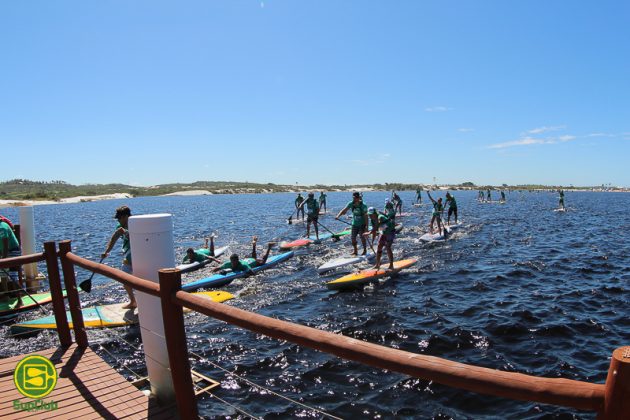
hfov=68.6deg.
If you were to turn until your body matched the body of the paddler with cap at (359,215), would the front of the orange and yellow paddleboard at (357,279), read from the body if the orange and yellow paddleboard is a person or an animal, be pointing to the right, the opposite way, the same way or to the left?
the same way

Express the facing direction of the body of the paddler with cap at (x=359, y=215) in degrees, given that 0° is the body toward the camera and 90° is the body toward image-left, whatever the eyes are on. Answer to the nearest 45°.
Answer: approximately 45°

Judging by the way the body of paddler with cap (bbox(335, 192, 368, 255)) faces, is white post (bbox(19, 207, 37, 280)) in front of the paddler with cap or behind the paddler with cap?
in front

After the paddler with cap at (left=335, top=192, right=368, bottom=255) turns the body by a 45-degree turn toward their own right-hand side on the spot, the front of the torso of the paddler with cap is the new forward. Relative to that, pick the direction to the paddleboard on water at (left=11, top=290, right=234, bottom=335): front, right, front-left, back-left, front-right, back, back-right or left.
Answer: front-left

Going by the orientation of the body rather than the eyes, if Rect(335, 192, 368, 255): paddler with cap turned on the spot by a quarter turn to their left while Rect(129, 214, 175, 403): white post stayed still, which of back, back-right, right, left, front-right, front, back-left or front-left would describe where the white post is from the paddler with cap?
front-right

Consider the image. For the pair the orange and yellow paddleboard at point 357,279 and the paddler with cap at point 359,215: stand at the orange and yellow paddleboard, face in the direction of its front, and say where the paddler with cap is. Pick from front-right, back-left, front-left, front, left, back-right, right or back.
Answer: back-right

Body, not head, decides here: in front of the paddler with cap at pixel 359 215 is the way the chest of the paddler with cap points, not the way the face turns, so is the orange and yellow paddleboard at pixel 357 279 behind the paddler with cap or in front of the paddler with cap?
in front

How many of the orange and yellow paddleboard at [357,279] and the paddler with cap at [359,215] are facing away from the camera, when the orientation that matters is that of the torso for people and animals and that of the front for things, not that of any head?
0

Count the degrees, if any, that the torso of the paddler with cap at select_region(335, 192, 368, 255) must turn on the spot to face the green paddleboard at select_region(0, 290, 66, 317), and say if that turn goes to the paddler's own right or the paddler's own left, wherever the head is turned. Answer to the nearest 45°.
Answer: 0° — they already face it

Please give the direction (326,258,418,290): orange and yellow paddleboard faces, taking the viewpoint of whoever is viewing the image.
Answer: facing the viewer and to the left of the viewer

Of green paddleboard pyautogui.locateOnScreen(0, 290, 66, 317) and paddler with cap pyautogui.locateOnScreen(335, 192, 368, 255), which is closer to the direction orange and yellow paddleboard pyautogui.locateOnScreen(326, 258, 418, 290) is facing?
the green paddleboard

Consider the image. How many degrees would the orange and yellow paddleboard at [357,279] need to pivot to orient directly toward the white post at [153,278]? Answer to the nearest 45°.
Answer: approximately 45° to its left
